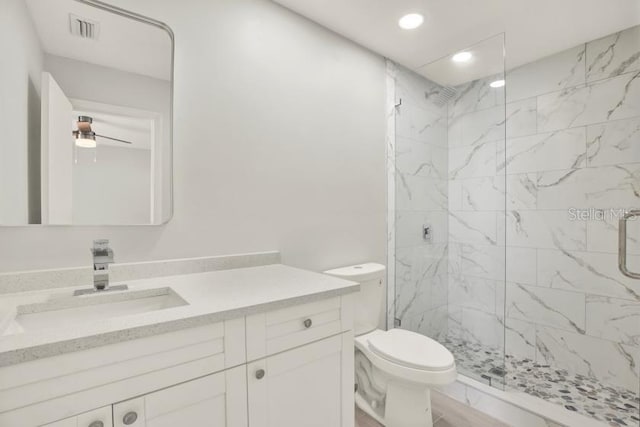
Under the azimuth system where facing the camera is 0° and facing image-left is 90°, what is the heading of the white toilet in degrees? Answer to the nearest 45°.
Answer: approximately 315°

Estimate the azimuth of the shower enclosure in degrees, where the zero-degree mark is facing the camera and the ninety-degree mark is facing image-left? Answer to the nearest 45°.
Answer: approximately 45°

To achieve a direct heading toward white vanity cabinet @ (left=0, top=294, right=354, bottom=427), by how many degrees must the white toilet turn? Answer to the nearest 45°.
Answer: approximately 90° to its right

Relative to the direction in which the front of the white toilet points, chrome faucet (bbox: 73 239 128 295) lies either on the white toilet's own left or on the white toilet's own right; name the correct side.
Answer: on the white toilet's own right

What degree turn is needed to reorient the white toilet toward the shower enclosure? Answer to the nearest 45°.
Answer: approximately 90° to its left
